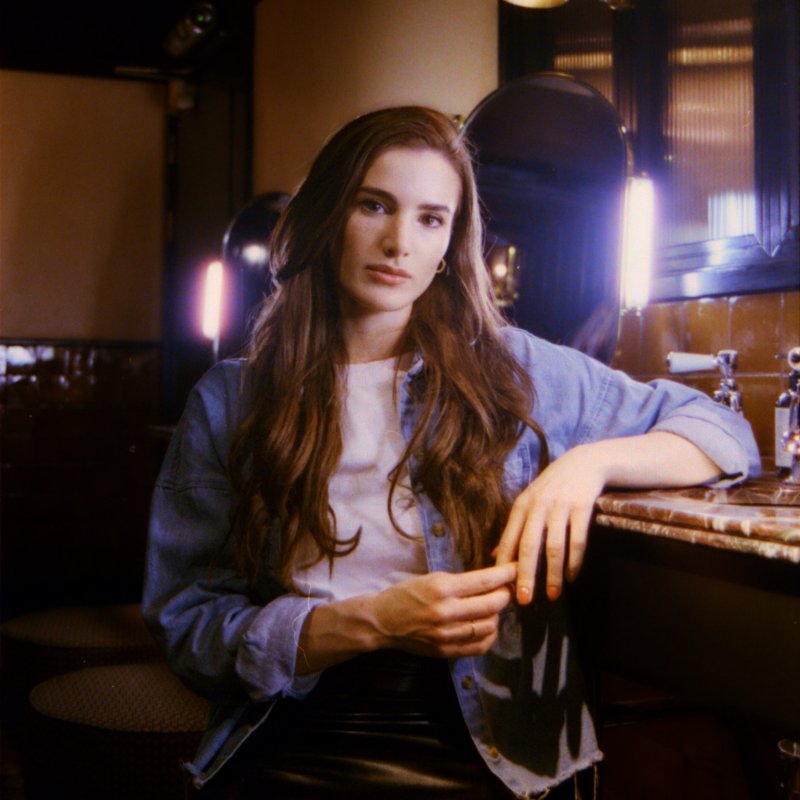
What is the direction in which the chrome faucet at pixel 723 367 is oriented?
to the viewer's left

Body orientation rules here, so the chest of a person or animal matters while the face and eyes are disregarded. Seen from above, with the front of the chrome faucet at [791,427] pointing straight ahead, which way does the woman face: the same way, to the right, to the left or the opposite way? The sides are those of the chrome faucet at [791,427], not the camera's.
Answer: to the left

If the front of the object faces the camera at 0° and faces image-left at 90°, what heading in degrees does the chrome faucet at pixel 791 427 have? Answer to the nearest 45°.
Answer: approximately 90°

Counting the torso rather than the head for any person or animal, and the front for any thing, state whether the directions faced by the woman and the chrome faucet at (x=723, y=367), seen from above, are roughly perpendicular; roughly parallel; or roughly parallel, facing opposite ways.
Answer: roughly perpendicular
